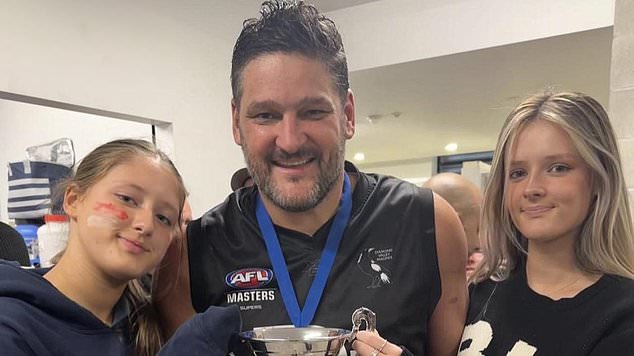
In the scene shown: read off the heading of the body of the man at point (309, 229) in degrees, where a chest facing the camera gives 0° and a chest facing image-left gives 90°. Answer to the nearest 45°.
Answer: approximately 0°

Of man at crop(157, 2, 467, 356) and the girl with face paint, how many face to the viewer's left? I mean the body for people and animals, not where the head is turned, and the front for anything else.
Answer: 0

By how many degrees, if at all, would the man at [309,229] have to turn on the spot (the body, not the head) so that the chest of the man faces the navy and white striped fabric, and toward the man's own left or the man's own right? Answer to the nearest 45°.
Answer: approximately 135° to the man's own right

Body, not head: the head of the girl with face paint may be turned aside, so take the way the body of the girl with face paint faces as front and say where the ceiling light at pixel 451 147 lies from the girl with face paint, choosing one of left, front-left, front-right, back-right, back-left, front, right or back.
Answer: left

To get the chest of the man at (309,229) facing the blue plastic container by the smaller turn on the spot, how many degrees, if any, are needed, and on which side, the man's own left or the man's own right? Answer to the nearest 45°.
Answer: approximately 135° to the man's own right

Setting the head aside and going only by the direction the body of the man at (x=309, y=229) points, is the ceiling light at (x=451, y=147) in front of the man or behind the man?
behind

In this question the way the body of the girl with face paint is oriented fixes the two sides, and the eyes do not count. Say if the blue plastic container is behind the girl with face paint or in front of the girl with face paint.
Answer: behind

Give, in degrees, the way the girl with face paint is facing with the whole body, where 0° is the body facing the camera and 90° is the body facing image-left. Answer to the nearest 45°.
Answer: approximately 315°
